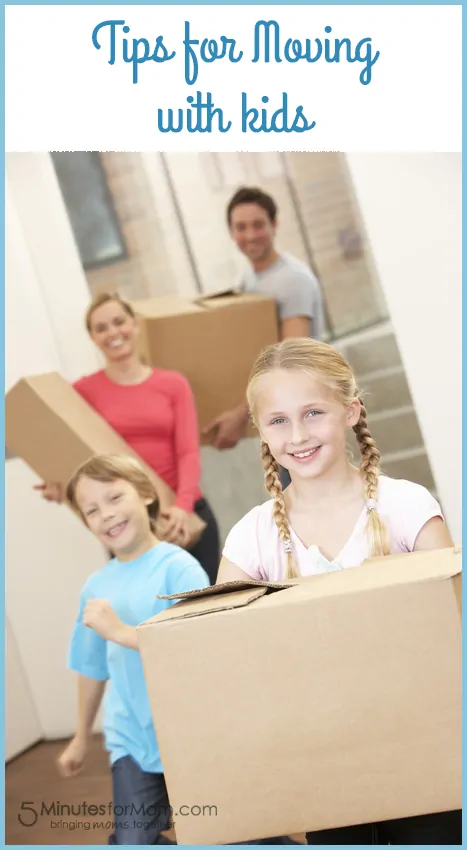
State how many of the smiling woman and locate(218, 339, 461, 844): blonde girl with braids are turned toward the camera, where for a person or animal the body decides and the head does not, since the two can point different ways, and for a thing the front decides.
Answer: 2

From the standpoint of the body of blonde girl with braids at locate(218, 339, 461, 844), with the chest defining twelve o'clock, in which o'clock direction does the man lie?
The man is roughly at 6 o'clock from the blonde girl with braids.

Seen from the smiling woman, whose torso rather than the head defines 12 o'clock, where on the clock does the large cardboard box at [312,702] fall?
The large cardboard box is roughly at 12 o'clock from the smiling woman.

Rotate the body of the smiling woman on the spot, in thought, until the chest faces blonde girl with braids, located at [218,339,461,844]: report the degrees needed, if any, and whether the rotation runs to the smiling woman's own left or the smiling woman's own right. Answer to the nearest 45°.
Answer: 0° — they already face them

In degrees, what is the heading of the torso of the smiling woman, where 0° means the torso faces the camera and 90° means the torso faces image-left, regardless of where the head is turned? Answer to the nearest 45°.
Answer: approximately 0°

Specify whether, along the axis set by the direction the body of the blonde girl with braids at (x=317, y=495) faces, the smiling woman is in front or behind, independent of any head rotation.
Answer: behind

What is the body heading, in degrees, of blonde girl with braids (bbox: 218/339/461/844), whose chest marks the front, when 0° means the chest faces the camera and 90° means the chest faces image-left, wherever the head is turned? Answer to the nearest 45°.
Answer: approximately 0°
